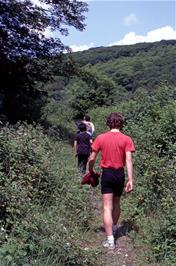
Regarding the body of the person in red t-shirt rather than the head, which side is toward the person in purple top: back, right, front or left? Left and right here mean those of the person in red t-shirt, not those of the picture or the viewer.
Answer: front

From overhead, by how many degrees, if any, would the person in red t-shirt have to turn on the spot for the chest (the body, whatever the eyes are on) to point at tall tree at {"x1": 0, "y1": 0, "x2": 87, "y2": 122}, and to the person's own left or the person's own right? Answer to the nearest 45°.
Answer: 0° — they already face it

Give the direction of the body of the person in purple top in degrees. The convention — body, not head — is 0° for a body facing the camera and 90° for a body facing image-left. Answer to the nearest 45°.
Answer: approximately 180°

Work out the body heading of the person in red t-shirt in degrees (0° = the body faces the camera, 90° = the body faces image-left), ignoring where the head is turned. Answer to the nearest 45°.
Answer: approximately 180°

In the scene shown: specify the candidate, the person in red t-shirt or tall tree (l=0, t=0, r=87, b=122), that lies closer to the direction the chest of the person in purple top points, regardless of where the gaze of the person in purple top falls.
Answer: the tall tree

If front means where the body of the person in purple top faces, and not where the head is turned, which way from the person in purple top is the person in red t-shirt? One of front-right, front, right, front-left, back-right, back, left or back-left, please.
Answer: back

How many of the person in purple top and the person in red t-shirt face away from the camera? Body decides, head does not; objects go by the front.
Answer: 2

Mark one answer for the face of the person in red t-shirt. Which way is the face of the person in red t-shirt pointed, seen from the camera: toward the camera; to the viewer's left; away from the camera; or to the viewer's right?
away from the camera

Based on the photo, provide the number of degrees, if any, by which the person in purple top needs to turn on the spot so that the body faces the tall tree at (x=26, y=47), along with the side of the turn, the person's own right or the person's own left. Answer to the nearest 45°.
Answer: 0° — they already face it
